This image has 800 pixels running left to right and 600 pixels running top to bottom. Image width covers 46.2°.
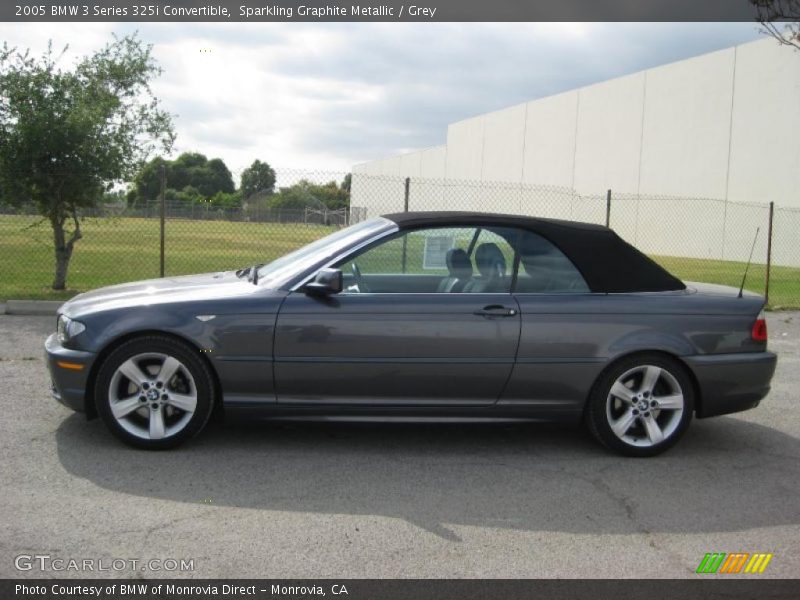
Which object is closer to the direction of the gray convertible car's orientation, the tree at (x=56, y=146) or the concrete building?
the tree

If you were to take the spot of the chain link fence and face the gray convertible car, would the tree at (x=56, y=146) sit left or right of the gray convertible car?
right

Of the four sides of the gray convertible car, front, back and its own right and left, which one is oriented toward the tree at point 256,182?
right

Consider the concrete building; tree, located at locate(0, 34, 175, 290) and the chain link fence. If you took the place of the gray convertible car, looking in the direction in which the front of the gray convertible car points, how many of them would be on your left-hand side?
0

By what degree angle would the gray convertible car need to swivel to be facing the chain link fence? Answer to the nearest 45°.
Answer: approximately 90° to its right

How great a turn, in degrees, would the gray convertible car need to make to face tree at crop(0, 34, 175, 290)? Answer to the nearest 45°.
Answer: approximately 45° to its right

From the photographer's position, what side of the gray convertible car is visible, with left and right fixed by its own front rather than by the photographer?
left

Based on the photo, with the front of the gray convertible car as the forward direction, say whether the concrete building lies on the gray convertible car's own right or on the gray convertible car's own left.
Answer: on the gray convertible car's own right

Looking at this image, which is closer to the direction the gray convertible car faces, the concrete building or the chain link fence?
the chain link fence

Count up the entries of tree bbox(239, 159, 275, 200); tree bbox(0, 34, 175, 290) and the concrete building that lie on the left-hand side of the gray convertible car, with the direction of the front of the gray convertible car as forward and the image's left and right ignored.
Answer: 0
